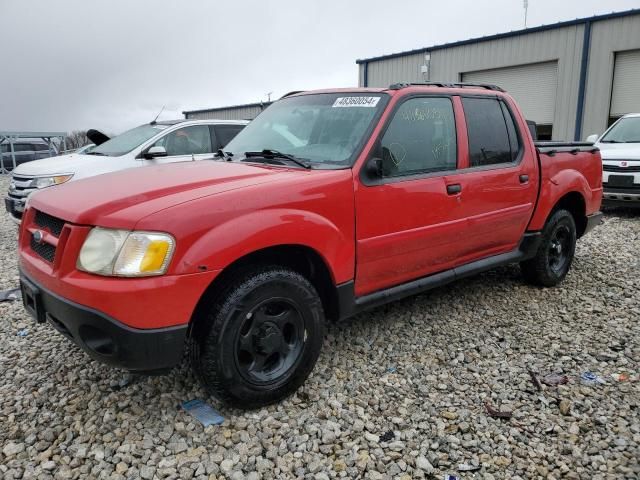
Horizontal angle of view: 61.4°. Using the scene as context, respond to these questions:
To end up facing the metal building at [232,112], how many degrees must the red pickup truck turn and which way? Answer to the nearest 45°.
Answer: approximately 135° to its right

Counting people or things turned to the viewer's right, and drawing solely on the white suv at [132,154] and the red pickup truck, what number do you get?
0

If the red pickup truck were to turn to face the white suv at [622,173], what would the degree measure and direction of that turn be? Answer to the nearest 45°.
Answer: approximately 180°

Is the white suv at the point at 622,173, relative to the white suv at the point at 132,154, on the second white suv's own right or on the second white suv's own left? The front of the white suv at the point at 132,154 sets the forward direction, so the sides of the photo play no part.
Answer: on the second white suv's own left

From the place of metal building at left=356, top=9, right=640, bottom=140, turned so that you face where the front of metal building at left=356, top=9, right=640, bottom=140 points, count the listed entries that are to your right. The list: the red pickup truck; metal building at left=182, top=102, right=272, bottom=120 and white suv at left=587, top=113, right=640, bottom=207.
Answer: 1

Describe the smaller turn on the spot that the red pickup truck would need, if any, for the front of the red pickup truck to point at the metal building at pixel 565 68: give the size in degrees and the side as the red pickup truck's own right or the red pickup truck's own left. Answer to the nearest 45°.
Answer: approximately 180°

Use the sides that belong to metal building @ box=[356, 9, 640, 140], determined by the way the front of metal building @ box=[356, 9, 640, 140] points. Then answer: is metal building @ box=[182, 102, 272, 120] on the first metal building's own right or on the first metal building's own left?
on the first metal building's own right

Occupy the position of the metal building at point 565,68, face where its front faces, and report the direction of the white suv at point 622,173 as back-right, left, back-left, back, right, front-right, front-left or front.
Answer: front-left

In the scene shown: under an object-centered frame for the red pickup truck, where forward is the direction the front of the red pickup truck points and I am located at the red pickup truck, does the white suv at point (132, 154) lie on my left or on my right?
on my right
